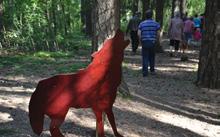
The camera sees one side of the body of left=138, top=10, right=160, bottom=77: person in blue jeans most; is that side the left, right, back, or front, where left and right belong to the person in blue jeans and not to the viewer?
back

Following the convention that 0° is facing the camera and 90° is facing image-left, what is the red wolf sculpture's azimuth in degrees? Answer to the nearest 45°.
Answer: approximately 270°

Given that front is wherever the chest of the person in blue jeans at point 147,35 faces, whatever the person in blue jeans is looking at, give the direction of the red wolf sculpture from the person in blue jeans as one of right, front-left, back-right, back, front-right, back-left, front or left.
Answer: back

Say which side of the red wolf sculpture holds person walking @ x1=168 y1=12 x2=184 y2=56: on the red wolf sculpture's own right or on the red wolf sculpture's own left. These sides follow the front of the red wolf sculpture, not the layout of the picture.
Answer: on the red wolf sculpture's own left

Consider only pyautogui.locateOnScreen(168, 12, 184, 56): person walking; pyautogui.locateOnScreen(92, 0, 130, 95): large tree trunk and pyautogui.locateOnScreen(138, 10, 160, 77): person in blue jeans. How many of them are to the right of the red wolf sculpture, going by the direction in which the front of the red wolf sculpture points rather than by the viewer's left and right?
0

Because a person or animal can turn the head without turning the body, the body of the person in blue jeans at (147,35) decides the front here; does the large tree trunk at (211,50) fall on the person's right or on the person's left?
on the person's right
